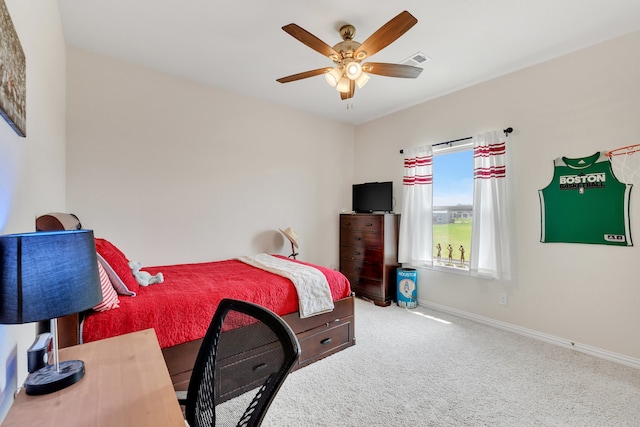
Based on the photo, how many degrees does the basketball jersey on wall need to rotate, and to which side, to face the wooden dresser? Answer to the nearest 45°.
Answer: approximately 90° to its right

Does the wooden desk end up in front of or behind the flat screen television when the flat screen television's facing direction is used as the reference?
in front

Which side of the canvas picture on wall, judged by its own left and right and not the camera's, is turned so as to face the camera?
right

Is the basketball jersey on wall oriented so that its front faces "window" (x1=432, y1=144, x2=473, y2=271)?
no

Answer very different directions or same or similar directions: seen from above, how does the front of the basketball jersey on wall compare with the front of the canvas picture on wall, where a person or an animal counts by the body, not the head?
very different directions

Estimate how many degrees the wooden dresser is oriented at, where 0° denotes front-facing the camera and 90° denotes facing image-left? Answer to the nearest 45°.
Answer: approximately 45°

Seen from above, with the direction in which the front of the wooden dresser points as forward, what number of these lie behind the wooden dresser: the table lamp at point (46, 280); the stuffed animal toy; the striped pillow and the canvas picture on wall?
0

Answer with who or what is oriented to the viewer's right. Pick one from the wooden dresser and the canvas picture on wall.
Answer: the canvas picture on wall

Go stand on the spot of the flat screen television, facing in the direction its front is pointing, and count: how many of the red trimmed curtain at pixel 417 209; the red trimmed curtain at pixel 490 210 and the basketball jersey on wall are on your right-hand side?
0

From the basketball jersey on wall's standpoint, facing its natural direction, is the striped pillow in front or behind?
in front

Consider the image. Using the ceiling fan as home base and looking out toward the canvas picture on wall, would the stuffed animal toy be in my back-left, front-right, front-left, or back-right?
front-right

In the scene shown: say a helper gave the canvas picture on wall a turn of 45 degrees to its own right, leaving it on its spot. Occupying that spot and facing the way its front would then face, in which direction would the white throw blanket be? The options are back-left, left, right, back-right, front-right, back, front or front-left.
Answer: front-left

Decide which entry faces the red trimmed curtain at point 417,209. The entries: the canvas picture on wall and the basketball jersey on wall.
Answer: the canvas picture on wall
